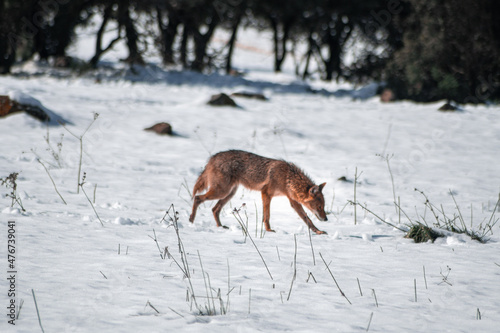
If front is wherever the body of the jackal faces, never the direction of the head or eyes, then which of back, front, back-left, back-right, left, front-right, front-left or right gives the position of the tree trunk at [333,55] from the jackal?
left

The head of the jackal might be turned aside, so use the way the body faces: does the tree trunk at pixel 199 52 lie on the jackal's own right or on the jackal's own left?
on the jackal's own left

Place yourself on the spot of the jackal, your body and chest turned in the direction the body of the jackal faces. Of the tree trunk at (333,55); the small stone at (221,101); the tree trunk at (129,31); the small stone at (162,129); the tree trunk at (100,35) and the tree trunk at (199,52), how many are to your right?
0

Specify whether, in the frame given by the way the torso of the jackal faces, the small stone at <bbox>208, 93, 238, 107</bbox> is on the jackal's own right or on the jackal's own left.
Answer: on the jackal's own left

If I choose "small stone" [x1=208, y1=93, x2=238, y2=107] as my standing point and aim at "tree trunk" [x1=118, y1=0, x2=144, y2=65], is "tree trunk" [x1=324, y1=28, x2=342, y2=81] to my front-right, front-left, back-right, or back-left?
front-right

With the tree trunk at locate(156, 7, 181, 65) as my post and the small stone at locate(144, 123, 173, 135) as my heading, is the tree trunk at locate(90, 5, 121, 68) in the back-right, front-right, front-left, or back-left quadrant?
front-right

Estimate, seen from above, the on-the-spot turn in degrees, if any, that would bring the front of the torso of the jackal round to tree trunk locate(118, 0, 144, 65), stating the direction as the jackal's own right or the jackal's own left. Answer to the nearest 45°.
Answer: approximately 90° to the jackal's own left

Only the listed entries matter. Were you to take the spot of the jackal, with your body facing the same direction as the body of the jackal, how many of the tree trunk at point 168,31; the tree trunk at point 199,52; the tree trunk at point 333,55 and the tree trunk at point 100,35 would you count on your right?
0

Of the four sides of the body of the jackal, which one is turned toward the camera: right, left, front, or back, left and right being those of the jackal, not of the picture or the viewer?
right

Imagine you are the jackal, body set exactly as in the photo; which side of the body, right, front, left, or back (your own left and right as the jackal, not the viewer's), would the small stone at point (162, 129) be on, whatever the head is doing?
left

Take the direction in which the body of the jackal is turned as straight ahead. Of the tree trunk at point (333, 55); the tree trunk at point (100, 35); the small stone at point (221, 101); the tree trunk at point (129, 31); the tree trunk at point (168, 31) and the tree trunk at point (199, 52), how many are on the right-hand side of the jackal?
0

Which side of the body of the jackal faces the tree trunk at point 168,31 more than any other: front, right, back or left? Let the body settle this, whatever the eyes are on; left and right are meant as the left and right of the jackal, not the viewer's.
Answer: left
